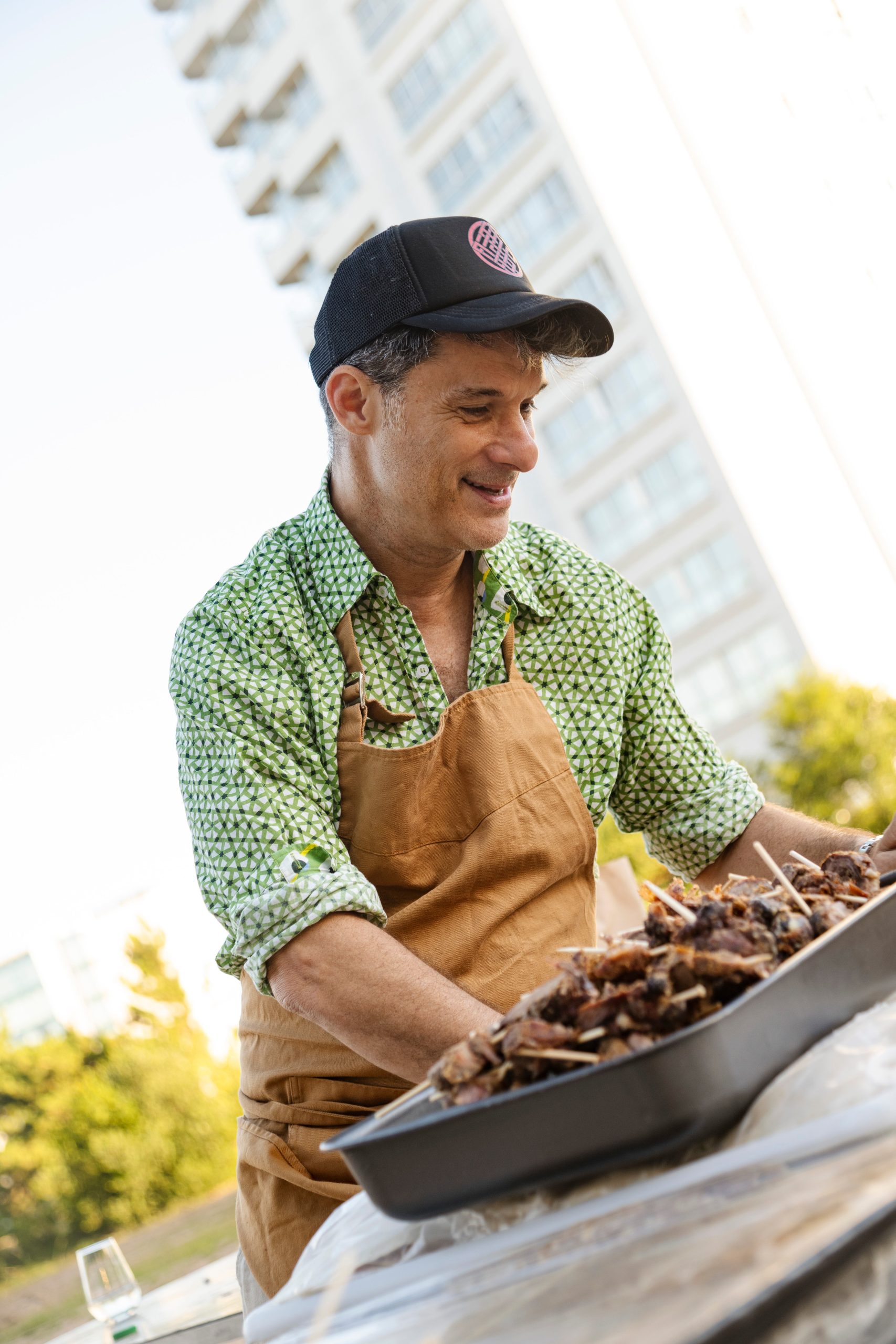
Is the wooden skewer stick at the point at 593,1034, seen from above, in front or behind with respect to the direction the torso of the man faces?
in front

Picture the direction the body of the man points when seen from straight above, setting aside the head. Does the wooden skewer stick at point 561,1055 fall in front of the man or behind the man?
in front

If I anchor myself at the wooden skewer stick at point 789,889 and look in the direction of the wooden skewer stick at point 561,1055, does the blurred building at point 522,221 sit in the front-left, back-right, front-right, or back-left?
back-right

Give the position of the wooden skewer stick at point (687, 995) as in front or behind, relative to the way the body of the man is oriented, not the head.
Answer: in front

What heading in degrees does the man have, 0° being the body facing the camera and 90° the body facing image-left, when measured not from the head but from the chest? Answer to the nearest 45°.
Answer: approximately 315°

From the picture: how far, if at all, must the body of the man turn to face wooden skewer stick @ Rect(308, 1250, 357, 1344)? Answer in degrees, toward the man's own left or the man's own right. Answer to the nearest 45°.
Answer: approximately 45° to the man's own right

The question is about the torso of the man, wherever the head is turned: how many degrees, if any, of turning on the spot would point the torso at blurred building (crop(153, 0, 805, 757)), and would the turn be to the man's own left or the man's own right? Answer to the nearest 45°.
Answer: approximately 135° to the man's own left

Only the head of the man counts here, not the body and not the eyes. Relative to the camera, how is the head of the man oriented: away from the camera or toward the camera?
toward the camera
